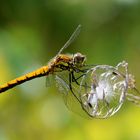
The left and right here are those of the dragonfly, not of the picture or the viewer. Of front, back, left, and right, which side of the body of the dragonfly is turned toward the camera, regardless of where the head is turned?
right
